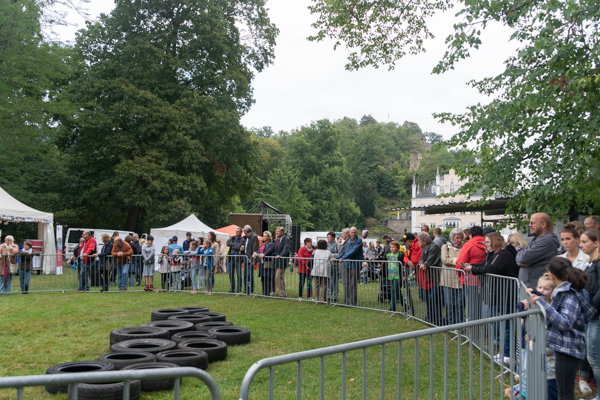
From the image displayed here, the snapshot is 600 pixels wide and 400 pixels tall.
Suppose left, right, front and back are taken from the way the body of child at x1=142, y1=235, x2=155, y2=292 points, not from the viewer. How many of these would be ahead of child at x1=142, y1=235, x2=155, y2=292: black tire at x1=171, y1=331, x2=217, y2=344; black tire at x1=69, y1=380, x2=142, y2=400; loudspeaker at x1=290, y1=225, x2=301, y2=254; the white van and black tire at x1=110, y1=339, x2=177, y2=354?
3

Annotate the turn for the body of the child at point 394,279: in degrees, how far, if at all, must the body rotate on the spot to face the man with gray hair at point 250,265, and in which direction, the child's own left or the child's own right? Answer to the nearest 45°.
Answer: approximately 90° to the child's own right

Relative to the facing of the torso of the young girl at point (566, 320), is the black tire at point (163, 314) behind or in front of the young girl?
in front

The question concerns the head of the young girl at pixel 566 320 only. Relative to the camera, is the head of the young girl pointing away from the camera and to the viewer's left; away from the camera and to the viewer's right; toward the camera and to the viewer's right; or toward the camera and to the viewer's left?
away from the camera and to the viewer's left

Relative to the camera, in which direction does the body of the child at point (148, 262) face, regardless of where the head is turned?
toward the camera

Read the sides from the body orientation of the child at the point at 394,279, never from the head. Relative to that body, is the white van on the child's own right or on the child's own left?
on the child's own right

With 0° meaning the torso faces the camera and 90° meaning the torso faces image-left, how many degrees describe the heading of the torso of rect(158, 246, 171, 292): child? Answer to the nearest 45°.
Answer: approximately 0°

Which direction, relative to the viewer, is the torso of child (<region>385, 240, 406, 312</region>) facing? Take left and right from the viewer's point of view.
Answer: facing the viewer and to the left of the viewer

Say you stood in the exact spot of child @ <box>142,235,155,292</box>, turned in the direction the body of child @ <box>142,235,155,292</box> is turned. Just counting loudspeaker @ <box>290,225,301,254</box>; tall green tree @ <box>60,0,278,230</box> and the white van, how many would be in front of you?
0

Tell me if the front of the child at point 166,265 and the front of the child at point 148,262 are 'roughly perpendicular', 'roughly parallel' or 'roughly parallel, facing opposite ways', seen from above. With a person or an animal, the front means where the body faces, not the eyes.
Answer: roughly parallel

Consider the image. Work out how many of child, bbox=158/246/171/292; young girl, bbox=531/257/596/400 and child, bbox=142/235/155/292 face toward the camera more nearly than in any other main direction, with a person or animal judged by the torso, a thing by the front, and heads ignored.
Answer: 2

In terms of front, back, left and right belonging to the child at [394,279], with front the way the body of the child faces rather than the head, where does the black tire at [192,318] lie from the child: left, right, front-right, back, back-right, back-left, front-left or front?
front

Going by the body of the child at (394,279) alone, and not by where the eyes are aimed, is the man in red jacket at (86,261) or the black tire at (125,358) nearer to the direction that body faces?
the black tire

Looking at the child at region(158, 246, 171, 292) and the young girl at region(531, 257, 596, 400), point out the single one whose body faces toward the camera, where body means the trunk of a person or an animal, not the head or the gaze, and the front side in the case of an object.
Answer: the child

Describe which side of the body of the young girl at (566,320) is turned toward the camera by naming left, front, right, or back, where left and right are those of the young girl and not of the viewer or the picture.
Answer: left
